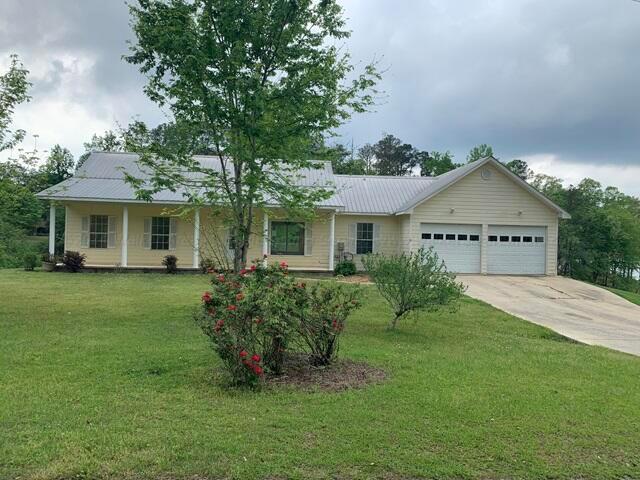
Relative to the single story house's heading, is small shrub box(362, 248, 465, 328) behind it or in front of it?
in front

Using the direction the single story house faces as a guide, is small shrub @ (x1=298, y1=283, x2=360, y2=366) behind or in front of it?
in front

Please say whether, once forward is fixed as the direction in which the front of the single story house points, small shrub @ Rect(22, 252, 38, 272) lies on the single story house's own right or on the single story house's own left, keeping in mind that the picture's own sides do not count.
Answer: on the single story house's own right

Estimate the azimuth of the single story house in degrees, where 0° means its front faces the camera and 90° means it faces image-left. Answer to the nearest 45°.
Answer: approximately 0°

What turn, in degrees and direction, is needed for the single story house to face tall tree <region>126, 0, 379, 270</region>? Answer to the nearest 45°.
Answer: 0° — it already faces it

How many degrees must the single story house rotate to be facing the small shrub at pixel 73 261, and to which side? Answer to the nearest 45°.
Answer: approximately 90° to its right

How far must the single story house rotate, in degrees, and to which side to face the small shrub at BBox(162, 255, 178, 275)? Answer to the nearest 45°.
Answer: approximately 90° to its right

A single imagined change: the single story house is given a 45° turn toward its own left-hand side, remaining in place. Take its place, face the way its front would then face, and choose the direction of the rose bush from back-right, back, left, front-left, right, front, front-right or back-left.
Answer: front-right

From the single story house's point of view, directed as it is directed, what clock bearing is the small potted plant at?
The small potted plant is roughly at 3 o'clock from the single story house.
